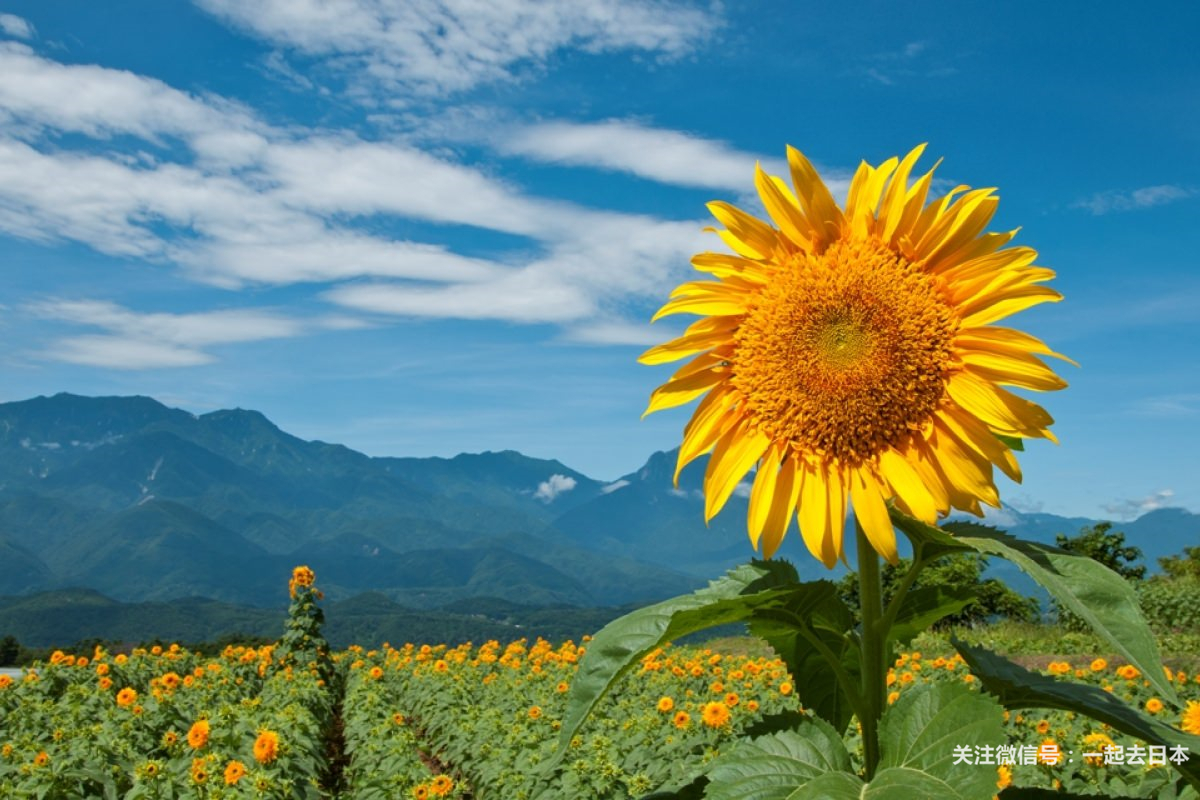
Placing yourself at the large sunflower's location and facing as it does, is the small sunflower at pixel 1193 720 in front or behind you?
behind

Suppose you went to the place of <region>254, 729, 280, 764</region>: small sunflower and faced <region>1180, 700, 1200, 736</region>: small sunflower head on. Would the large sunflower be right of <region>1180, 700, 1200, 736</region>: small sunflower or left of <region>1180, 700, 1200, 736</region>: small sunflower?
right

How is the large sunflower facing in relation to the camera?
toward the camera

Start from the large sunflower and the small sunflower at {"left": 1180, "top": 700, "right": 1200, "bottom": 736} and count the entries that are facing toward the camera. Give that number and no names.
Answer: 2

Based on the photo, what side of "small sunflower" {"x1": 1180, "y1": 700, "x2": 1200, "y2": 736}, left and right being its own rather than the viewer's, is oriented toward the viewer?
front

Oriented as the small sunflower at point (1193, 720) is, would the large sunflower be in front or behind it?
in front

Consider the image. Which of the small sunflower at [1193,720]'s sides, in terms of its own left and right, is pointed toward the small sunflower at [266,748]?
right

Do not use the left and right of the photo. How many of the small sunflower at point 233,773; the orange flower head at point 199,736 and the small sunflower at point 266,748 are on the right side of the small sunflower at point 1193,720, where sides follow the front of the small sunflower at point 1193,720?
3

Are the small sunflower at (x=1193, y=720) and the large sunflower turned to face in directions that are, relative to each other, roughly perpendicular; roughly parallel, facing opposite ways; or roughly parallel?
roughly parallel

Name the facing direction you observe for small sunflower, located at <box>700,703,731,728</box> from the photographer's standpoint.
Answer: facing the viewer

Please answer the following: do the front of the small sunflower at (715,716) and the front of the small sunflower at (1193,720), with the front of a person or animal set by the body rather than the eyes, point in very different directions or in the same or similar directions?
same or similar directions

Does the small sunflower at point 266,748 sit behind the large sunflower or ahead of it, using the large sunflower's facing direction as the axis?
behind

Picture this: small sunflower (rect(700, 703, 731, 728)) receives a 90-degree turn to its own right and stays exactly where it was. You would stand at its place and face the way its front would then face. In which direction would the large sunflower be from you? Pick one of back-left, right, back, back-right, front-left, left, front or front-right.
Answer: left
